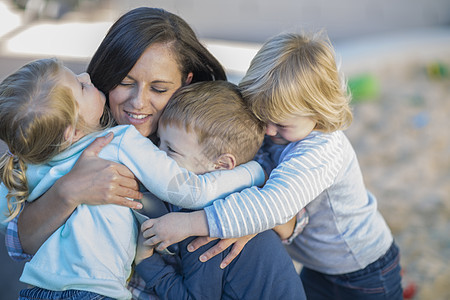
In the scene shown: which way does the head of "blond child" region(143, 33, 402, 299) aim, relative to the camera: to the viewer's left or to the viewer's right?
to the viewer's left

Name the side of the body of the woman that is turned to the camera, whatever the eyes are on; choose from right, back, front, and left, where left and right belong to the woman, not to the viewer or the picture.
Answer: front

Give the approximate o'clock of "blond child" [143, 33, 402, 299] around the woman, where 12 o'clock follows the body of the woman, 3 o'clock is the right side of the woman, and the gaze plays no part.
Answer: The blond child is roughly at 10 o'clock from the woman.

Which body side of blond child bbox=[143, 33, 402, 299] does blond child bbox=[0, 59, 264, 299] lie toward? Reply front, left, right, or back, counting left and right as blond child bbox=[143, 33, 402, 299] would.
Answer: front

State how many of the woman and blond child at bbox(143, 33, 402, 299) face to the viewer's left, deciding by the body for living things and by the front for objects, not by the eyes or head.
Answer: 1

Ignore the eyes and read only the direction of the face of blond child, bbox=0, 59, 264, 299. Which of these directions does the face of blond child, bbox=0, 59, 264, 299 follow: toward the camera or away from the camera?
away from the camera

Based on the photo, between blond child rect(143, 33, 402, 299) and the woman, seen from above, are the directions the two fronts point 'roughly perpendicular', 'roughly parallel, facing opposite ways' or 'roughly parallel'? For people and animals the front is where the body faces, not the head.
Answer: roughly perpendicular

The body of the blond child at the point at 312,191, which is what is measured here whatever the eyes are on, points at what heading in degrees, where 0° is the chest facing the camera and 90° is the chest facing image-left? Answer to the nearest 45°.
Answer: approximately 90°
